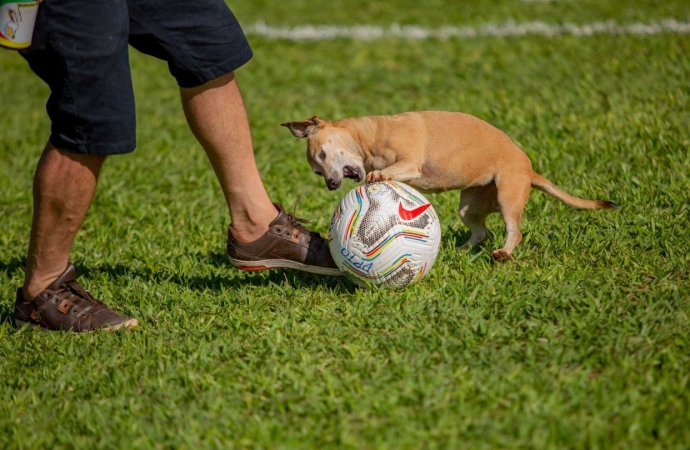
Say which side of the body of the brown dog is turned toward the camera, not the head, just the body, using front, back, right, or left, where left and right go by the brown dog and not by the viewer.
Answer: left

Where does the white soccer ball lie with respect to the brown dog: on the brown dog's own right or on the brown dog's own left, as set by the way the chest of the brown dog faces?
on the brown dog's own left
